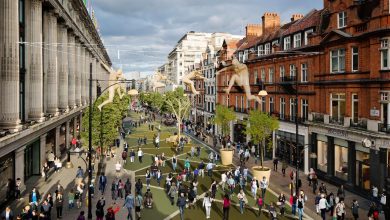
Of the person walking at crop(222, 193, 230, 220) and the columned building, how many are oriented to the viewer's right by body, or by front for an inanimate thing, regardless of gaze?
1

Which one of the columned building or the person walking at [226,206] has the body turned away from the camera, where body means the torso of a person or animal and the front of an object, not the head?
the person walking

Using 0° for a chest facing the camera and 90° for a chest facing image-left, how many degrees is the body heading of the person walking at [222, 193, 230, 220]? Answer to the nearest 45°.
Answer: approximately 180°

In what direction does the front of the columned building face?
to the viewer's right

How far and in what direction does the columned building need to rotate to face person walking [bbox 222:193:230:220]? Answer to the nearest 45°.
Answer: approximately 45° to its right

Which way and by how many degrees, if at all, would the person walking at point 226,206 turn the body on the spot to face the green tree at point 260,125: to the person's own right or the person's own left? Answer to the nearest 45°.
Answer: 0° — they already face it

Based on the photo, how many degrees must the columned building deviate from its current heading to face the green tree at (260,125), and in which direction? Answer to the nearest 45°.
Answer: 0° — it already faces it

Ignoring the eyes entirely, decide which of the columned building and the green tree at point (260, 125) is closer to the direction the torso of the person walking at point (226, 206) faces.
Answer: the green tree

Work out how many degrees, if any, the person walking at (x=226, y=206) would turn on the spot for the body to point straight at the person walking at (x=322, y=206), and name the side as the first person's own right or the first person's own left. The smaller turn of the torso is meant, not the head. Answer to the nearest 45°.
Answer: approximately 90° to the first person's own right

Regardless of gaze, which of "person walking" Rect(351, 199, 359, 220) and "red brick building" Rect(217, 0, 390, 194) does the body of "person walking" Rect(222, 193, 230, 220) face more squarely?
the red brick building

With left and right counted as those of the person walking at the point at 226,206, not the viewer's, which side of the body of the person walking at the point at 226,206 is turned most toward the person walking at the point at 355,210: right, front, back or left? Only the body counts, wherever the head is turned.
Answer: right
